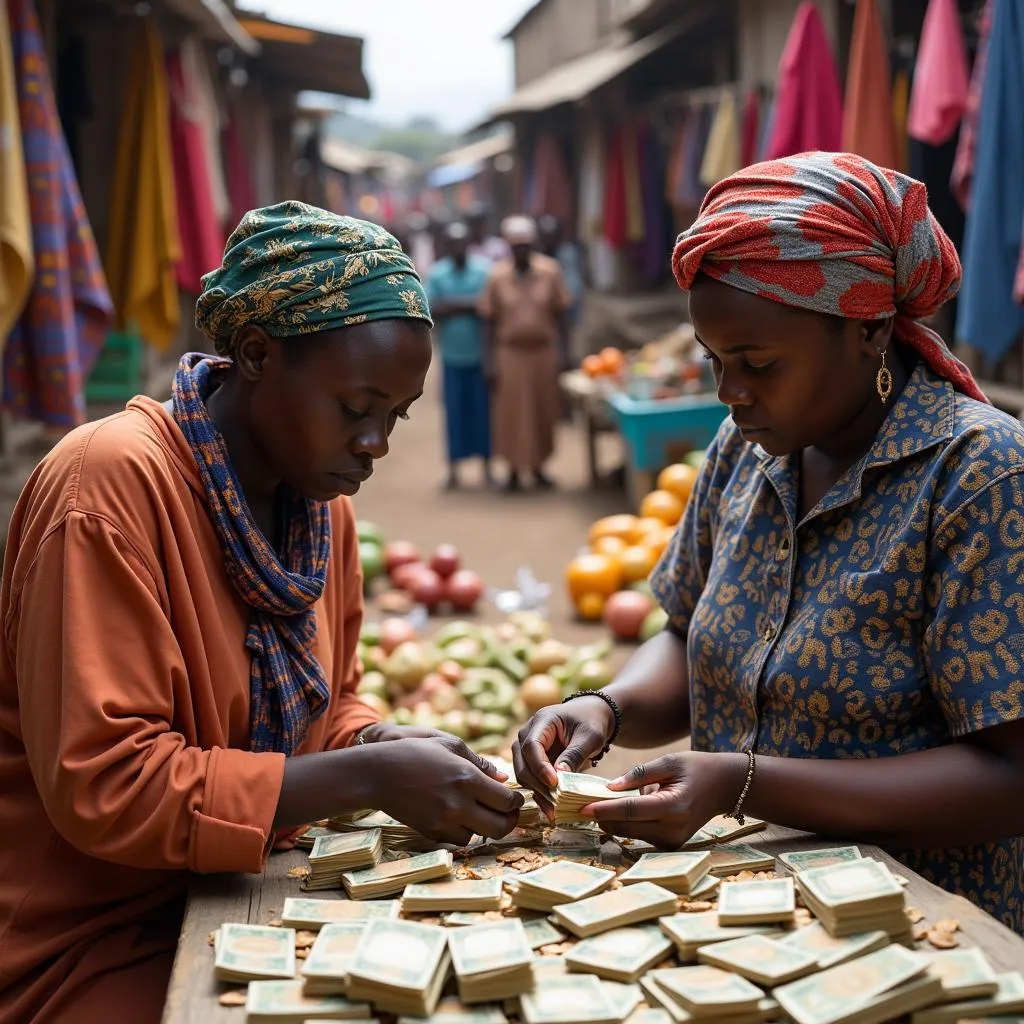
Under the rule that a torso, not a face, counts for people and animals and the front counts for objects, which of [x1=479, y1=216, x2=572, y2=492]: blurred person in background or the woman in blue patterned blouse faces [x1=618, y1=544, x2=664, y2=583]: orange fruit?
the blurred person in background

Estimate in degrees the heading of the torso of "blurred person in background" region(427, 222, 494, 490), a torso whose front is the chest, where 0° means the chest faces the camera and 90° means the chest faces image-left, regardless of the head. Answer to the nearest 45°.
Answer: approximately 0°

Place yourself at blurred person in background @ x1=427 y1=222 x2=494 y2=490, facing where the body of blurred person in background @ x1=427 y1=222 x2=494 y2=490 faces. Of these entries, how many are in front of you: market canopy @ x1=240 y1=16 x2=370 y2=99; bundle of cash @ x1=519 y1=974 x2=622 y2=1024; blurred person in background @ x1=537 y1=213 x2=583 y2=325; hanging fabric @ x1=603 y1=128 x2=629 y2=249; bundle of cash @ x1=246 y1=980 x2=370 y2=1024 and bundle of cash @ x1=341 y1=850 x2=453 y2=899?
3

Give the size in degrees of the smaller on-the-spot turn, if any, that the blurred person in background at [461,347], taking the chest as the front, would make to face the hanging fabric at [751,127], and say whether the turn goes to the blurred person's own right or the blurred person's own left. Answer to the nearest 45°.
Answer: approximately 45° to the blurred person's own left

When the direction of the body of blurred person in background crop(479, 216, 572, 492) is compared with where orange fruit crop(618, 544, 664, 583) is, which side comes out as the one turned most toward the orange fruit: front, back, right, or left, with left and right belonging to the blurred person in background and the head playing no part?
front

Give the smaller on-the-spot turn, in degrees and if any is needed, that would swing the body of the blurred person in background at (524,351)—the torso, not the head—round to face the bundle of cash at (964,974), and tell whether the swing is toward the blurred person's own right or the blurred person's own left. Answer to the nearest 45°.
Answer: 0° — they already face it

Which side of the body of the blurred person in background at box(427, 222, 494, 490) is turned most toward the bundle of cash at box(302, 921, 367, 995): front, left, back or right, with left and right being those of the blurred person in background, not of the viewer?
front

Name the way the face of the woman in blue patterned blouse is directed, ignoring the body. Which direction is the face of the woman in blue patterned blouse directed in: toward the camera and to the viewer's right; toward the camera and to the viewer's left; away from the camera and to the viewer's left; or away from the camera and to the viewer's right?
toward the camera and to the viewer's left

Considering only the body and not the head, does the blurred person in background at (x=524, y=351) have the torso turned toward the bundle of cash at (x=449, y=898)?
yes

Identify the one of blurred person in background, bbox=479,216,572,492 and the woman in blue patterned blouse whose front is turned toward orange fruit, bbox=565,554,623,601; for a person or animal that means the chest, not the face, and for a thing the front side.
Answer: the blurred person in background

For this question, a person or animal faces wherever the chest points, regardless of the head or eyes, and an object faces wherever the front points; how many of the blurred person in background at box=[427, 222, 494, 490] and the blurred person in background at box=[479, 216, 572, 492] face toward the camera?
2
